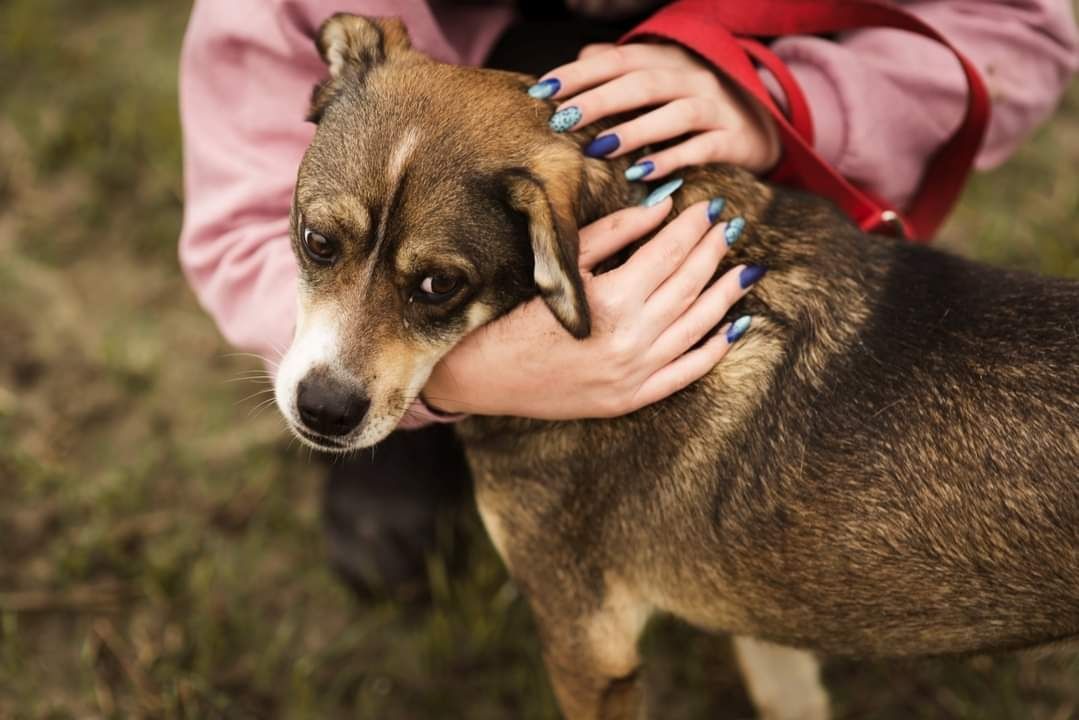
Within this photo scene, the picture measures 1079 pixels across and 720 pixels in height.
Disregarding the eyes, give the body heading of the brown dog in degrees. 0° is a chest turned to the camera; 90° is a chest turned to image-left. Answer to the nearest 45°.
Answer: approximately 90°
